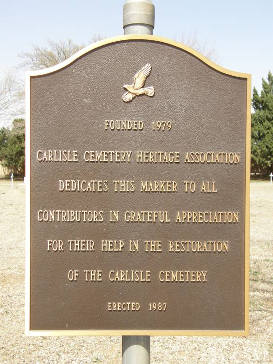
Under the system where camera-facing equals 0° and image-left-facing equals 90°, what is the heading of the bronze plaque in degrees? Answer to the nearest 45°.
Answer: approximately 0°
